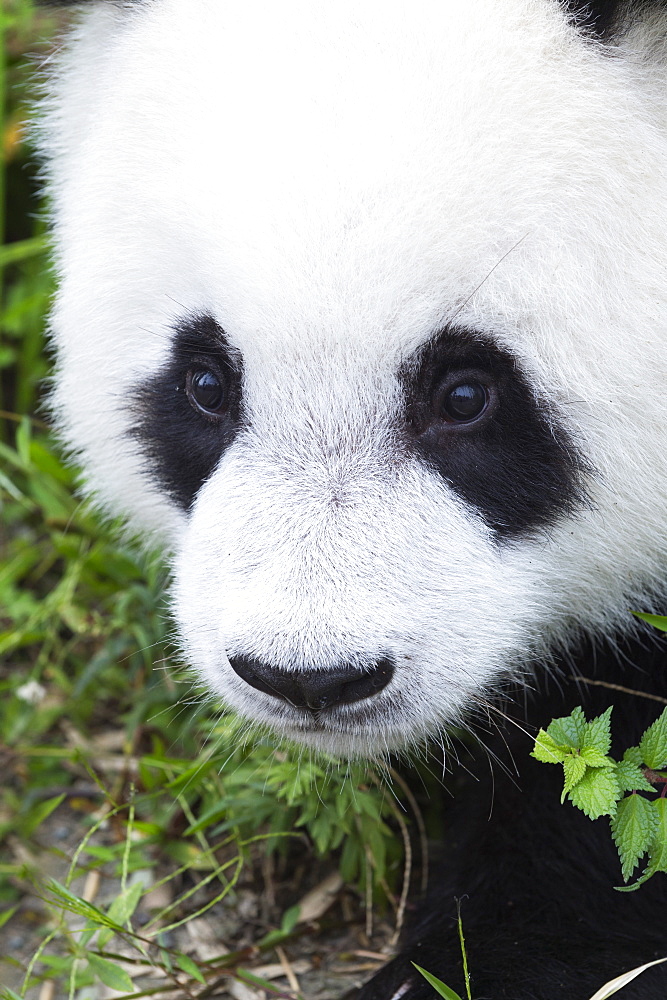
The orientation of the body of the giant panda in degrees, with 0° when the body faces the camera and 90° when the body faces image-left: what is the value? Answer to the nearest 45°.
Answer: approximately 45°
